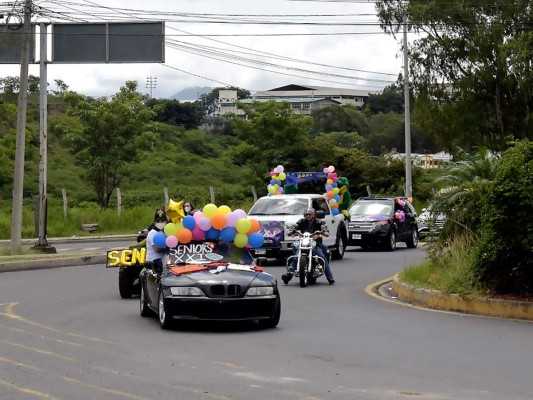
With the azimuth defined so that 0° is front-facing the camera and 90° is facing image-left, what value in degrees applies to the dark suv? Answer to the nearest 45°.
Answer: approximately 45°

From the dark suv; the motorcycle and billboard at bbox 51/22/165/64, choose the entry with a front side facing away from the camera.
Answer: the billboard

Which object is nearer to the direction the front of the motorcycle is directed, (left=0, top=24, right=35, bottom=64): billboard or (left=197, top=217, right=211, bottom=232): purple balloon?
the purple balloon

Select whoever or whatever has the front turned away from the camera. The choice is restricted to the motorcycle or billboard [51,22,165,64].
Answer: the billboard

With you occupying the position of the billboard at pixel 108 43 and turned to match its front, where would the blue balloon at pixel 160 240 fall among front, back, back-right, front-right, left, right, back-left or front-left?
back

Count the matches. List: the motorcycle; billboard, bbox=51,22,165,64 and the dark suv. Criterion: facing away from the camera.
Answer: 1

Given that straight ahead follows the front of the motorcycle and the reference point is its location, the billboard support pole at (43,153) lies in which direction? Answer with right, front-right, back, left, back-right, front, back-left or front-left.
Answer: back-right

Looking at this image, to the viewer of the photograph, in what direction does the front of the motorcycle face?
facing the viewer

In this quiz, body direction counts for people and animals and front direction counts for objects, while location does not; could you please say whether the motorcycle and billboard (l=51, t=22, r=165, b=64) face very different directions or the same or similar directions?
very different directions

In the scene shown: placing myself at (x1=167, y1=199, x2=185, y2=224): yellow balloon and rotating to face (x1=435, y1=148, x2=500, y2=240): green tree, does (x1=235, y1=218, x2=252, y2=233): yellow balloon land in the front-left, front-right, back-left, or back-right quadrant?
front-right

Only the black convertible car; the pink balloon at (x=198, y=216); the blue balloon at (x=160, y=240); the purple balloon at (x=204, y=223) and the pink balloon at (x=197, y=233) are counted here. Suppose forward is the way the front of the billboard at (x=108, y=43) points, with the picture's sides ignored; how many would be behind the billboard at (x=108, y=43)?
5

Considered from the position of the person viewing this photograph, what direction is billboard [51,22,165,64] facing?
facing away from the viewer
